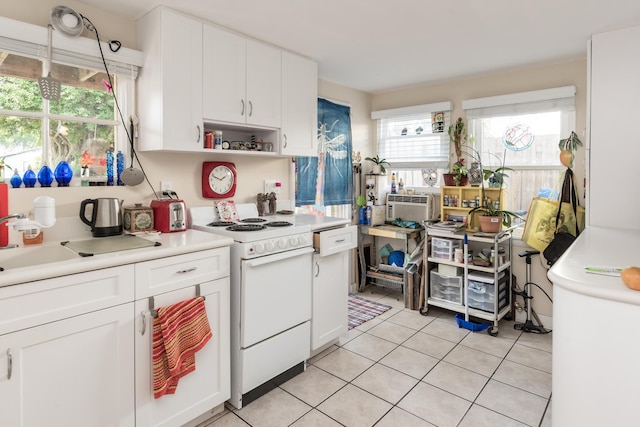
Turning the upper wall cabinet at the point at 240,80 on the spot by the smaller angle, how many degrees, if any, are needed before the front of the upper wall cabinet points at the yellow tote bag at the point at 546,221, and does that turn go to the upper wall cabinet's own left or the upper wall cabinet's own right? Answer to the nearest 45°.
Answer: approximately 45° to the upper wall cabinet's own left

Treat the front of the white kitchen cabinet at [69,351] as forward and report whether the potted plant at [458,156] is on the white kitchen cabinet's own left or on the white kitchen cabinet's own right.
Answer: on the white kitchen cabinet's own left

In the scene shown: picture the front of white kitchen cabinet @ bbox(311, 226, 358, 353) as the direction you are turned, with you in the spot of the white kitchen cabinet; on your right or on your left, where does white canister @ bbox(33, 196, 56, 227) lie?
on your right

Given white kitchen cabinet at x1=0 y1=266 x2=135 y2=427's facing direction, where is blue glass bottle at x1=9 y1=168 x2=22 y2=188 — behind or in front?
behind

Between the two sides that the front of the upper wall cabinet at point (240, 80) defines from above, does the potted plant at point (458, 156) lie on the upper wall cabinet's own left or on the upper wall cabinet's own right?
on the upper wall cabinet's own left

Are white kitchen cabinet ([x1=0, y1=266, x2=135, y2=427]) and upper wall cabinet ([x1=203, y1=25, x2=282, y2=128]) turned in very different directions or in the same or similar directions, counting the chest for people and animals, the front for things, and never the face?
same or similar directions

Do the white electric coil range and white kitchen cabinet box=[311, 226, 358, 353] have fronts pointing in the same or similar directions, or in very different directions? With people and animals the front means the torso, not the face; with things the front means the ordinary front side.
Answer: same or similar directions

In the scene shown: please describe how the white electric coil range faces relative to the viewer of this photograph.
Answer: facing the viewer and to the right of the viewer

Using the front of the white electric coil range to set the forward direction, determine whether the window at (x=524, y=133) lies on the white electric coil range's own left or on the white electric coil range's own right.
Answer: on the white electric coil range's own left

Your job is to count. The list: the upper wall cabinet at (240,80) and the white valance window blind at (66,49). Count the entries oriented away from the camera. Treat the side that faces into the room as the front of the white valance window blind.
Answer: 0
